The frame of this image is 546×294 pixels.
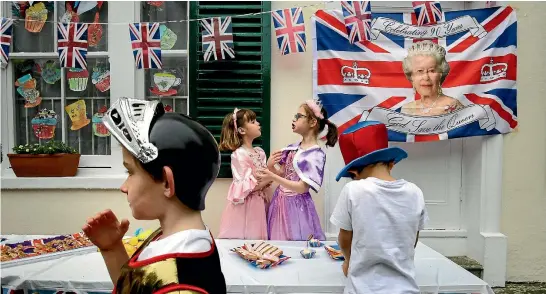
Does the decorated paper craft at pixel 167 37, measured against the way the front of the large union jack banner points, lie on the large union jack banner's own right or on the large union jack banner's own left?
on the large union jack banner's own right

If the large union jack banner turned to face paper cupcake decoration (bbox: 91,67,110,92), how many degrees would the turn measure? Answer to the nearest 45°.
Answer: approximately 90° to its right

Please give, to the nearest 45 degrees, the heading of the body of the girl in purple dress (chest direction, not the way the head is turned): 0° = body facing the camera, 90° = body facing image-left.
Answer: approximately 45°

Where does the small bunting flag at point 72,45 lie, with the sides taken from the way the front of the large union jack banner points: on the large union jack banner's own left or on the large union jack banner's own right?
on the large union jack banner's own right

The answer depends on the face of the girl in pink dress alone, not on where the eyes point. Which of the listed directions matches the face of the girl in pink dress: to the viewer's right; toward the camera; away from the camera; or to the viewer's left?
to the viewer's right

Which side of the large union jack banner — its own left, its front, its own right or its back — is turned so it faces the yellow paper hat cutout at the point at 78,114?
right

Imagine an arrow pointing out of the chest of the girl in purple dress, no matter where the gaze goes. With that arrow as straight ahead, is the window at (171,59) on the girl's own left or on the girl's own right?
on the girl's own right

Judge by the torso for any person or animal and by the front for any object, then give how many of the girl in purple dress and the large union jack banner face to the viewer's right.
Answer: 0

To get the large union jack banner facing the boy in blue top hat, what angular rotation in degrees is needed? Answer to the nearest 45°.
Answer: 0° — it already faces them

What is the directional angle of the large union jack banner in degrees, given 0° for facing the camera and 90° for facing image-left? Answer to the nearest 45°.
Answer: approximately 0°

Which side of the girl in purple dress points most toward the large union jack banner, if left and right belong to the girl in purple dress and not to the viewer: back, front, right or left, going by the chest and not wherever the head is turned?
back

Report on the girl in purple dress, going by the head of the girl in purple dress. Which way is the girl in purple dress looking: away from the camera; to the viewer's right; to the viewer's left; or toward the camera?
to the viewer's left

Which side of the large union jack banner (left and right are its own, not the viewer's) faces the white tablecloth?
front
